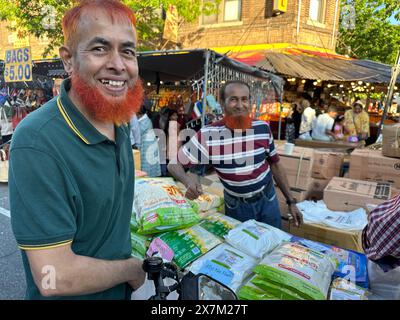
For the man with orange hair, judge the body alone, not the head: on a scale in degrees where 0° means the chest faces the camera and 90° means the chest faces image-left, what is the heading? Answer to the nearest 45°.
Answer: approximately 315°

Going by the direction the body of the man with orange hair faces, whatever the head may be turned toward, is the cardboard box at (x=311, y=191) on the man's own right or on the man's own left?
on the man's own left

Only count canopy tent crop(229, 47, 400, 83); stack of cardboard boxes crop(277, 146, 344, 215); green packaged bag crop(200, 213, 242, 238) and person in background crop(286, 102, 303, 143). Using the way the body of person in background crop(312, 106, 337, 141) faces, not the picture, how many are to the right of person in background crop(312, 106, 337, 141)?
2
